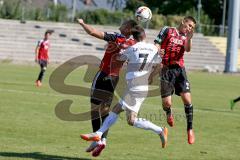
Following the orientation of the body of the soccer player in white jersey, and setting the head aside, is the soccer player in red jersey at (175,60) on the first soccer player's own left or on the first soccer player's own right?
on the first soccer player's own right

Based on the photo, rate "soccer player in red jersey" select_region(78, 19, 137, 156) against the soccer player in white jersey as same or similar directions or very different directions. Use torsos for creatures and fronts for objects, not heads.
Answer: very different directions

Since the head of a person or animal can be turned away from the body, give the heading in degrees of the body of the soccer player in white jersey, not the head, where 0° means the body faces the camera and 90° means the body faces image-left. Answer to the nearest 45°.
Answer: approximately 135°

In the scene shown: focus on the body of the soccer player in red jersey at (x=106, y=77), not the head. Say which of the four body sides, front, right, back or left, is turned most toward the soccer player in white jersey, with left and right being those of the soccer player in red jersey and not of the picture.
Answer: front

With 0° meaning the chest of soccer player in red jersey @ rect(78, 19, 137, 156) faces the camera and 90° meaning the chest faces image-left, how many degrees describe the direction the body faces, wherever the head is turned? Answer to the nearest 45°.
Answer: approximately 315°

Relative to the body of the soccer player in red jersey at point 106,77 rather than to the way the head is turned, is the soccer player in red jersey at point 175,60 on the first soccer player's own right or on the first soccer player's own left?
on the first soccer player's own left

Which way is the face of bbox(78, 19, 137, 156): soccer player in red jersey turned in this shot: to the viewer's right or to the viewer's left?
to the viewer's right
